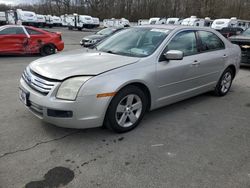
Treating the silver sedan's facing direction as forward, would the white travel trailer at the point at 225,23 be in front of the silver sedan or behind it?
behind

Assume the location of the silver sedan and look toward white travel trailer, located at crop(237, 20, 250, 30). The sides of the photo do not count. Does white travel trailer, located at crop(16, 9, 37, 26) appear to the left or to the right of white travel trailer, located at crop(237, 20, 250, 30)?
left

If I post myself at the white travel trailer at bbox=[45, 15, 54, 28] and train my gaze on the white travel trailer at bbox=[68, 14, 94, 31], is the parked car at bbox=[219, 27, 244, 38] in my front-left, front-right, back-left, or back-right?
front-right

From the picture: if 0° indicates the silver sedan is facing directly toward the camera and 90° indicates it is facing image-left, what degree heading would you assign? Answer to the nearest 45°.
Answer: approximately 45°

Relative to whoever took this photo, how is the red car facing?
facing to the left of the viewer

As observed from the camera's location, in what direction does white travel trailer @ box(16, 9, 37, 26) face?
facing the viewer and to the right of the viewer

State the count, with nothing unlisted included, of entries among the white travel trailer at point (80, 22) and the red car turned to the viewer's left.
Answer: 1

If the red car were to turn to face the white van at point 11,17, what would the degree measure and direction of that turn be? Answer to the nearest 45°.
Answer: approximately 90° to its right
